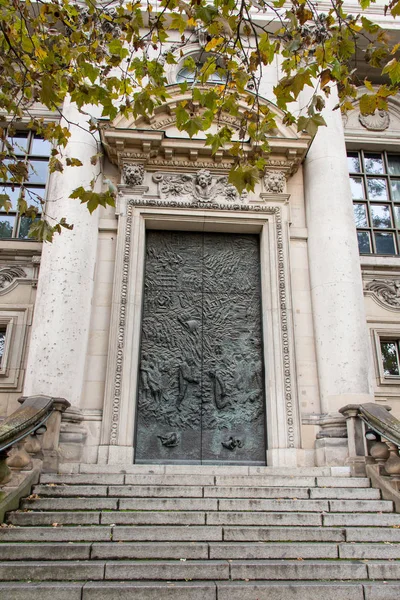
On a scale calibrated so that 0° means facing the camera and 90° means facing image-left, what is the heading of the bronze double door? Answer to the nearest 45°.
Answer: approximately 0°
